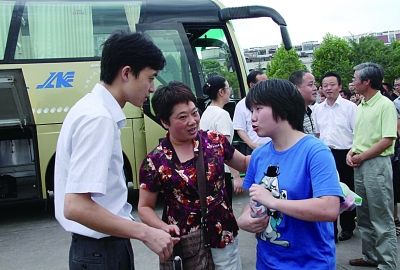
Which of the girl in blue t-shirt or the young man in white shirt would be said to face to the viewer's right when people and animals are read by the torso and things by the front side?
the young man in white shirt

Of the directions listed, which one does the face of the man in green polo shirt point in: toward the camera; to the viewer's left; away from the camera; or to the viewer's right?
to the viewer's left

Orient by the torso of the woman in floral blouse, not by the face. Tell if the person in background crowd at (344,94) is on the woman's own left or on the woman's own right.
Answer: on the woman's own left

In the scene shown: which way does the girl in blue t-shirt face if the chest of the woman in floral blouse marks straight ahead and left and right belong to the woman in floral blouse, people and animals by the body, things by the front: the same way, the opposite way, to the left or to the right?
to the right

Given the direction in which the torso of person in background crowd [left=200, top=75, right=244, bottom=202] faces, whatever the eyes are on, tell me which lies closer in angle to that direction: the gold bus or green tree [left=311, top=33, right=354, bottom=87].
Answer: the green tree

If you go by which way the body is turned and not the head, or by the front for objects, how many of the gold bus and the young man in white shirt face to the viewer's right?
2

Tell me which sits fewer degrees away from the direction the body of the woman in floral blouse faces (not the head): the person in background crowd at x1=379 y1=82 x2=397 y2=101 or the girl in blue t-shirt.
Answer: the girl in blue t-shirt

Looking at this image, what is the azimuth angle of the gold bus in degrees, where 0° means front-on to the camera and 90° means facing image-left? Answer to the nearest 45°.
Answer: approximately 270°

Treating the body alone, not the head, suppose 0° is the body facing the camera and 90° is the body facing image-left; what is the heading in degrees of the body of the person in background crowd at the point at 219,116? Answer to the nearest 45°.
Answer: approximately 225°

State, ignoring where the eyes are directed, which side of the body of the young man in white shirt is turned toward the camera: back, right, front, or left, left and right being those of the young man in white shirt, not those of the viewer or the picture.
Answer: right

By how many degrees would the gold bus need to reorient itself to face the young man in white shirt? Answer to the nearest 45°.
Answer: approximately 90° to its right

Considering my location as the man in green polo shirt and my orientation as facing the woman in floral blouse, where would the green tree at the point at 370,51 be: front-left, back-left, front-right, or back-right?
back-right

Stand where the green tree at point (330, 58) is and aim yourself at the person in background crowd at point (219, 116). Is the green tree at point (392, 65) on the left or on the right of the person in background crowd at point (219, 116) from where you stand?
left
